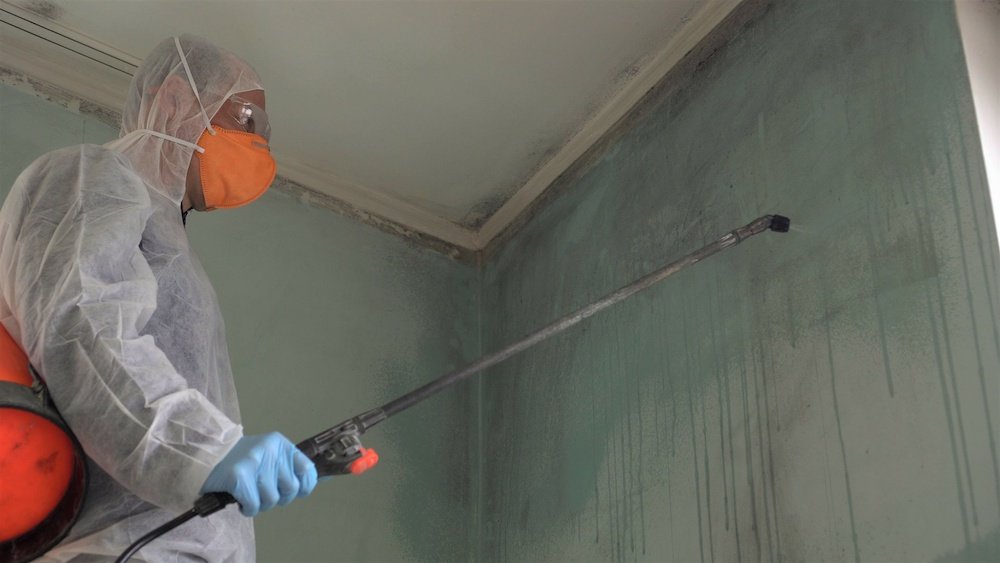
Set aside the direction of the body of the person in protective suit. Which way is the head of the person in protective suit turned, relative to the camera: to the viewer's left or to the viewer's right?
to the viewer's right

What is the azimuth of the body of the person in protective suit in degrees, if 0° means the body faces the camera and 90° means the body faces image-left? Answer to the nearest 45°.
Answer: approximately 270°
